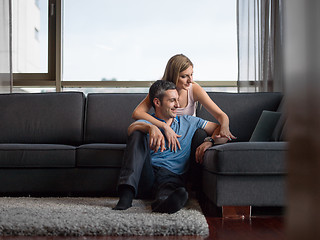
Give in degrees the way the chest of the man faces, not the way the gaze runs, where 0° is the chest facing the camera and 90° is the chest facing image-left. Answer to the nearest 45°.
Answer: approximately 0°

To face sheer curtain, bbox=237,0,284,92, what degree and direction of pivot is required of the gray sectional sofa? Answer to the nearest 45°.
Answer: approximately 135° to its left

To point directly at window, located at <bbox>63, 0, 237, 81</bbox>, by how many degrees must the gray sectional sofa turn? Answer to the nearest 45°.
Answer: approximately 180°

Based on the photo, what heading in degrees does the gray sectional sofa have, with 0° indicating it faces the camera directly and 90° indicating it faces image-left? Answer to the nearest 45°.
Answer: approximately 0°

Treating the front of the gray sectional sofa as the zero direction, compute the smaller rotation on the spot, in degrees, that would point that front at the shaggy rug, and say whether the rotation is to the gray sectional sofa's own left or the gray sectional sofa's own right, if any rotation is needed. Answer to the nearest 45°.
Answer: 0° — it already faces it
